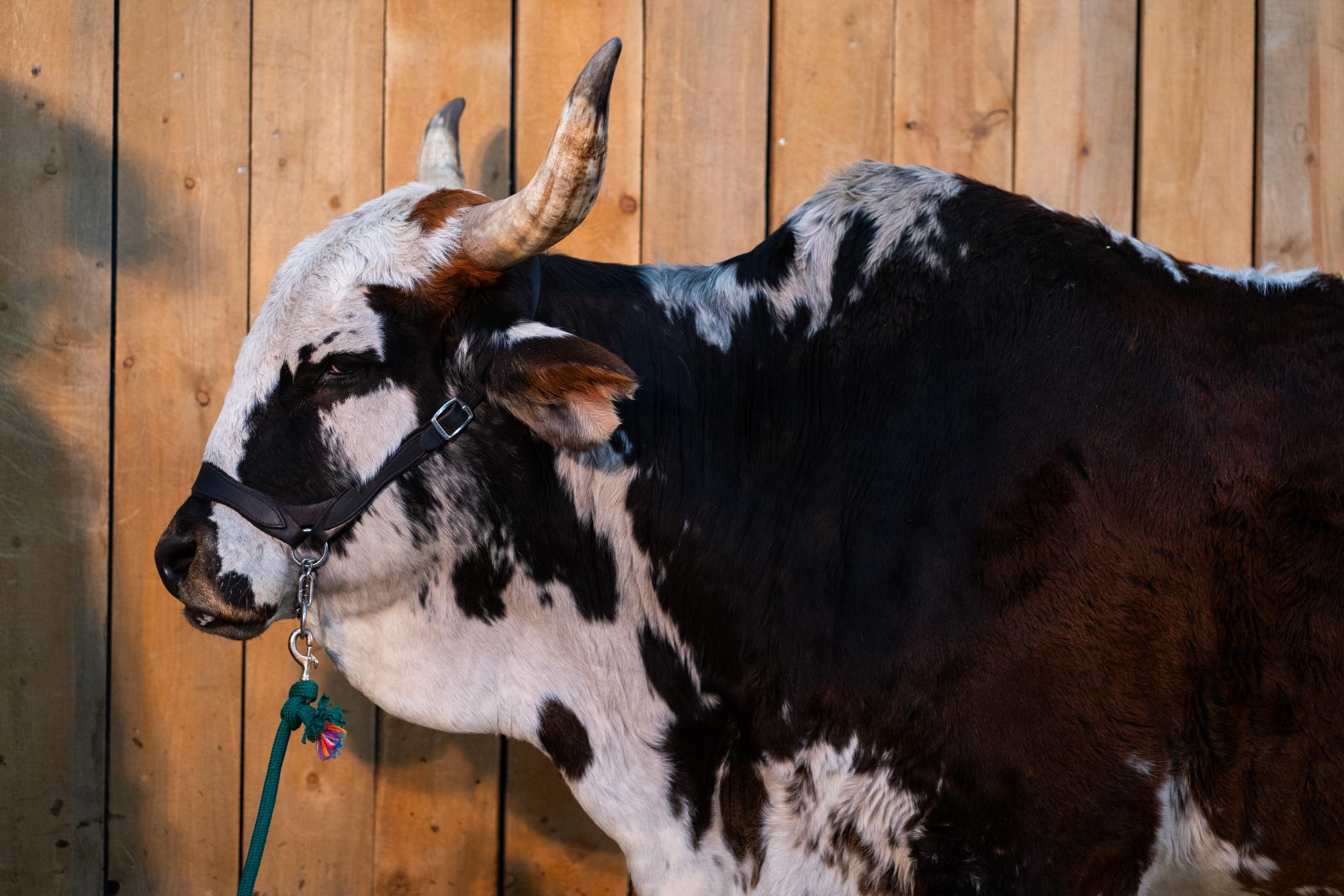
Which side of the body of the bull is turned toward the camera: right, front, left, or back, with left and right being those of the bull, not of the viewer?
left
